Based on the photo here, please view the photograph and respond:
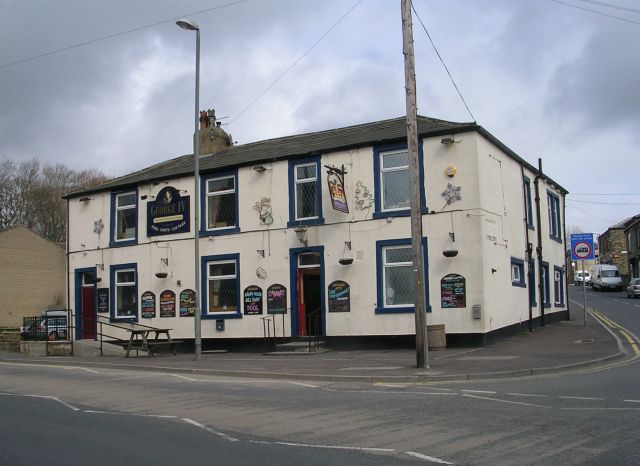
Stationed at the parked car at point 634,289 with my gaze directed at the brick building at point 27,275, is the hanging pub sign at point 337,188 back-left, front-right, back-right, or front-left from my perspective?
front-left

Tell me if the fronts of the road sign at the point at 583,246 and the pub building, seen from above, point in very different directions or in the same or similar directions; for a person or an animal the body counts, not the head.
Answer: same or similar directions

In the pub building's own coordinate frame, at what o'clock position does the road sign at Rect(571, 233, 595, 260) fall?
The road sign is roughly at 7 o'clock from the pub building.

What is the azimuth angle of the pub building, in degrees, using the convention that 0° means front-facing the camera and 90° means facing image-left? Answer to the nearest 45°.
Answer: approximately 45°

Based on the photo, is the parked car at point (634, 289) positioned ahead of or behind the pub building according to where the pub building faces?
behind

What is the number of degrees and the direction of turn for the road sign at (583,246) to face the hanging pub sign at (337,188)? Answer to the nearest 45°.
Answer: approximately 45° to its right

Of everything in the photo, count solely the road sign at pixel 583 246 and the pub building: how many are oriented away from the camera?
0

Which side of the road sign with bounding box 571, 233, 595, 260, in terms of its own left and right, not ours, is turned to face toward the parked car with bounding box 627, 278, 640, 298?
back

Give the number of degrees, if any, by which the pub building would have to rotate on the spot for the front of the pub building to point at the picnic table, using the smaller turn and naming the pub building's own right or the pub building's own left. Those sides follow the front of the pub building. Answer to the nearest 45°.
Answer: approximately 45° to the pub building's own right

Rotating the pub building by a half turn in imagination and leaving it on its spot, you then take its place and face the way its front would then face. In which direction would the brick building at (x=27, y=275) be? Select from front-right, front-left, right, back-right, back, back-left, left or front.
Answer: left

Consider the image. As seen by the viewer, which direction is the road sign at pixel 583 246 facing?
toward the camera

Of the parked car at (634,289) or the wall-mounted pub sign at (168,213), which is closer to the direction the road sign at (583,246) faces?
the wall-mounted pub sign
